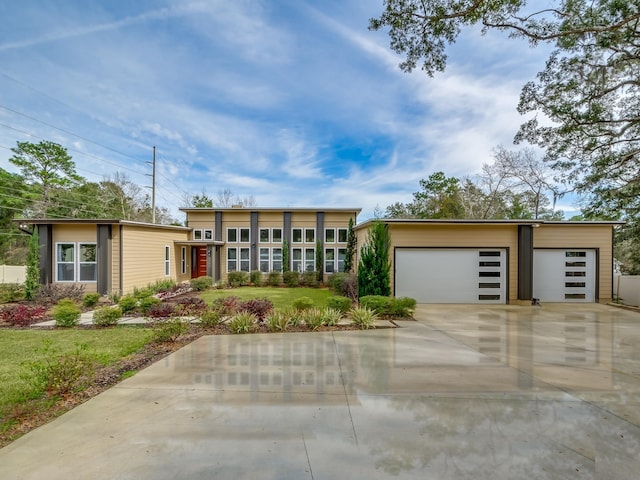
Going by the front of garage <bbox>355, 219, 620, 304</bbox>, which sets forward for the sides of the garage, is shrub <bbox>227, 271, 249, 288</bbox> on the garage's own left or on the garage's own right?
on the garage's own right

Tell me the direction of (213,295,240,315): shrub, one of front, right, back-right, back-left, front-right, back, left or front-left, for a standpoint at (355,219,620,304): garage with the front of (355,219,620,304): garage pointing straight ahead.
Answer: front-right

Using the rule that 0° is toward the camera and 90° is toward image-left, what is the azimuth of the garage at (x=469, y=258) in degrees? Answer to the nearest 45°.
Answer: approximately 0°

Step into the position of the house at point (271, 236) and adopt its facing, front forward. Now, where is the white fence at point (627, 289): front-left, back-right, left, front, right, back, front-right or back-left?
front-left

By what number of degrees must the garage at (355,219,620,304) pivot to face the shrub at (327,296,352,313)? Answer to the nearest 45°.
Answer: approximately 45° to its right

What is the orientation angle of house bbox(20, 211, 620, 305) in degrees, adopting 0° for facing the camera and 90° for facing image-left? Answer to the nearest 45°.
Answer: approximately 0°

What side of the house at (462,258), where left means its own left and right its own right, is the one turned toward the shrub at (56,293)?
right

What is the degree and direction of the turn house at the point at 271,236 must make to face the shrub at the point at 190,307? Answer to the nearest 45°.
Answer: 0° — it already faces it
